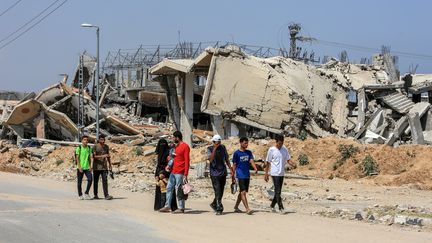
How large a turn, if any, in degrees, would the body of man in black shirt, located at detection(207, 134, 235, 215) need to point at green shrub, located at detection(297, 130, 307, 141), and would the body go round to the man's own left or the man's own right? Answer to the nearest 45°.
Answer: approximately 180°

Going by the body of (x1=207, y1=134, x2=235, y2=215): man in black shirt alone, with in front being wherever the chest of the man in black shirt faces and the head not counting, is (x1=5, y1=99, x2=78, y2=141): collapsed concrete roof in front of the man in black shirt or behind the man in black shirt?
behind

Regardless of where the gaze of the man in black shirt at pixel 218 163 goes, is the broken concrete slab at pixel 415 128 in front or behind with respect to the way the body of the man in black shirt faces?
behind

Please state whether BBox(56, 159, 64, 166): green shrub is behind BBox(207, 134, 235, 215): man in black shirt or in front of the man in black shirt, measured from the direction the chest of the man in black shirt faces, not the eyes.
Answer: behind

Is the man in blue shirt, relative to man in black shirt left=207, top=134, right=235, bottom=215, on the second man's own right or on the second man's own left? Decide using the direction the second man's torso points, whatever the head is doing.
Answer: on the second man's own left

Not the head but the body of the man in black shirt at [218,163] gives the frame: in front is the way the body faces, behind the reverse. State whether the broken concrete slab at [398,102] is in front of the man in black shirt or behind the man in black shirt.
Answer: behind

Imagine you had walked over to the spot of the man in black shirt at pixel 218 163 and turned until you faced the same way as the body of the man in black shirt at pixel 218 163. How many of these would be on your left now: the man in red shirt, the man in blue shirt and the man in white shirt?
2

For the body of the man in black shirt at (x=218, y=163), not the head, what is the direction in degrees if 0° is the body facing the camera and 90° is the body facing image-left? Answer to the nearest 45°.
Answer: approximately 0°

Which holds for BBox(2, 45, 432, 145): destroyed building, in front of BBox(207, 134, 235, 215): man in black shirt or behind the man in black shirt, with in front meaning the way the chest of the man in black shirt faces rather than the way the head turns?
behind

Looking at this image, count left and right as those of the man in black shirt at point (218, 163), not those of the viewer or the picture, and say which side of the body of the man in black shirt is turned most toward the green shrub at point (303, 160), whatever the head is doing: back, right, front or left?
back

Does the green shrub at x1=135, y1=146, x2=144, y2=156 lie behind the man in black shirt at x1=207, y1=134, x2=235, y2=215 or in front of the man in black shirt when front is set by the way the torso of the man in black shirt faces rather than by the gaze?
behind

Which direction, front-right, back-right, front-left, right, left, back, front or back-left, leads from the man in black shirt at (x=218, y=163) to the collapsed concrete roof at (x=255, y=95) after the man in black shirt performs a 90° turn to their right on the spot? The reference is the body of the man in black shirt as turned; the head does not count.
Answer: right

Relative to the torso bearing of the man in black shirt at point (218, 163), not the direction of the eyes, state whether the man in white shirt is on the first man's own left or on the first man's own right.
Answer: on the first man's own left
